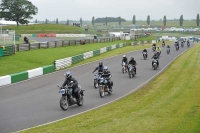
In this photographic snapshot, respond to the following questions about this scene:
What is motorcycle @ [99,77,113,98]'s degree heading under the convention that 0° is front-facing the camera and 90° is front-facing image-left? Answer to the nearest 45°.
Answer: approximately 45°

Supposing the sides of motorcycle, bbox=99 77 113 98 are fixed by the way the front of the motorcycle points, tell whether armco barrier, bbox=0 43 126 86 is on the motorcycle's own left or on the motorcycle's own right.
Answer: on the motorcycle's own right

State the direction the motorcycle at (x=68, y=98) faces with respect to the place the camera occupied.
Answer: facing the viewer and to the left of the viewer

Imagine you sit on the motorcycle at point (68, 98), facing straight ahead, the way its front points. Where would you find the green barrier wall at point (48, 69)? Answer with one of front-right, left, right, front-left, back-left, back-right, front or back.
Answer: back-right

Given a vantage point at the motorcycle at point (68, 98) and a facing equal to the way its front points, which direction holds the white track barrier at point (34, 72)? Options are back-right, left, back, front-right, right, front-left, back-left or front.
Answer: back-right

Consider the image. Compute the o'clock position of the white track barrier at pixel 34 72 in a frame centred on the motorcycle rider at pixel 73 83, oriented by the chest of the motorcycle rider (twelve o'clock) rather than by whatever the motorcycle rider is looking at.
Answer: The white track barrier is roughly at 4 o'clock from the motorcycle rider.

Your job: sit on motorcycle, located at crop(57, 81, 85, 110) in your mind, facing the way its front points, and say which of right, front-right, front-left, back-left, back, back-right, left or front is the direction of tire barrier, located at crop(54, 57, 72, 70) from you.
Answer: back-right

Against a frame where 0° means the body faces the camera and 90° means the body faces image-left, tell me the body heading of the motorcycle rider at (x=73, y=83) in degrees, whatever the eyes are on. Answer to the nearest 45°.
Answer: approximately 45°

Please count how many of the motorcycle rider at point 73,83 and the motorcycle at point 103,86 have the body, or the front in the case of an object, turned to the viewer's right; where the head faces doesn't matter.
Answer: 0

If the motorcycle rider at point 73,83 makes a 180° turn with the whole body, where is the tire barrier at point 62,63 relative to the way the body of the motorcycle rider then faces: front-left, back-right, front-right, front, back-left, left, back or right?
front-left

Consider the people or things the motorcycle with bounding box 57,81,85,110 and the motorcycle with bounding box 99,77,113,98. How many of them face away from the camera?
0

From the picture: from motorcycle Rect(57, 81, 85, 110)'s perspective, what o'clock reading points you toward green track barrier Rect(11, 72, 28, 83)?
The green track barrier is roughly at 4 o'clock from the motorcycle.
